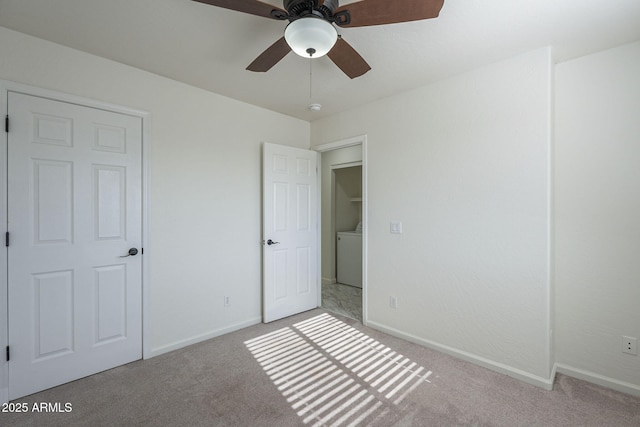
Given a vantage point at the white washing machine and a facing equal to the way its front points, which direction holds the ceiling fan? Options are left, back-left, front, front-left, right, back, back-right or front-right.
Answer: front-left

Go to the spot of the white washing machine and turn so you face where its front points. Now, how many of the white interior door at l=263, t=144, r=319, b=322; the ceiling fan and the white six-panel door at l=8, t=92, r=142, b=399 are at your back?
0

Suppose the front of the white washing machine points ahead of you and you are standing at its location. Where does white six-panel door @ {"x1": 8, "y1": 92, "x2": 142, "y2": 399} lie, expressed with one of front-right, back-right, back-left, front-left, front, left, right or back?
front

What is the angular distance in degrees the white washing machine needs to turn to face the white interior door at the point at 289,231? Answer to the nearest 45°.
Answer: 0° — it already faces it

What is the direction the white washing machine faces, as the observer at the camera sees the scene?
facing the viewer and to the left of the viewer

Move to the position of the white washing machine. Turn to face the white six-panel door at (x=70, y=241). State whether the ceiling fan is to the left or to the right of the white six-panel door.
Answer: left

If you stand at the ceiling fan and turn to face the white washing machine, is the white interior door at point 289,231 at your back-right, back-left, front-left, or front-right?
front-left

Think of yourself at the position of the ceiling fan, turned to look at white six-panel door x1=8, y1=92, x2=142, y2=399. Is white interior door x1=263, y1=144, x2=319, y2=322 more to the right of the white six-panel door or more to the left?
right
